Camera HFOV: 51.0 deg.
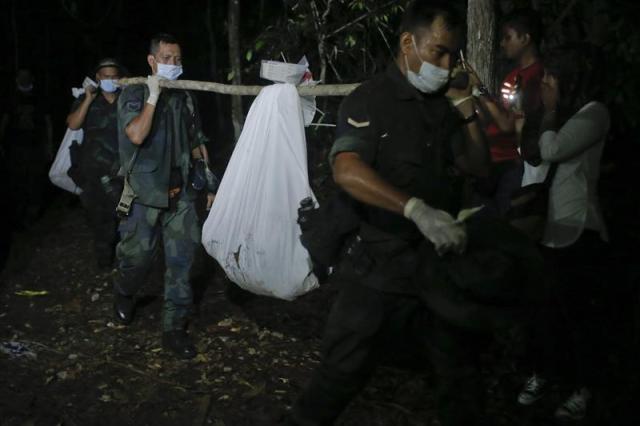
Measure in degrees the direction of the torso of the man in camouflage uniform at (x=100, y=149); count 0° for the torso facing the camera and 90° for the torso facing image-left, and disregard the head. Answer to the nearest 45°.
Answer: approximately 0°

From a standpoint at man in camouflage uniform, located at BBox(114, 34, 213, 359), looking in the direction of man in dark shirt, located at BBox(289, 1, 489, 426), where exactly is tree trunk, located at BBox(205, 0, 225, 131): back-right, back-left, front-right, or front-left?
back-left

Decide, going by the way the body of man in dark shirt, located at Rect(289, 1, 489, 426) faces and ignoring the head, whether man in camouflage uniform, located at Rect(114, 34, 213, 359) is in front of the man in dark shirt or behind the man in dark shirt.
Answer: behind

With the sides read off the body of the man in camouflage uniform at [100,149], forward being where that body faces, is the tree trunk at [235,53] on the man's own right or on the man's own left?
on the man's own left

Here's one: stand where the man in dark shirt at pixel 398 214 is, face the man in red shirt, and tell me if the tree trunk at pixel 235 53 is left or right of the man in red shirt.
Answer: left

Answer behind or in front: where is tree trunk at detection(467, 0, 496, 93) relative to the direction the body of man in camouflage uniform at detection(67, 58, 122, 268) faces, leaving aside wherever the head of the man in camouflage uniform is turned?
in front
